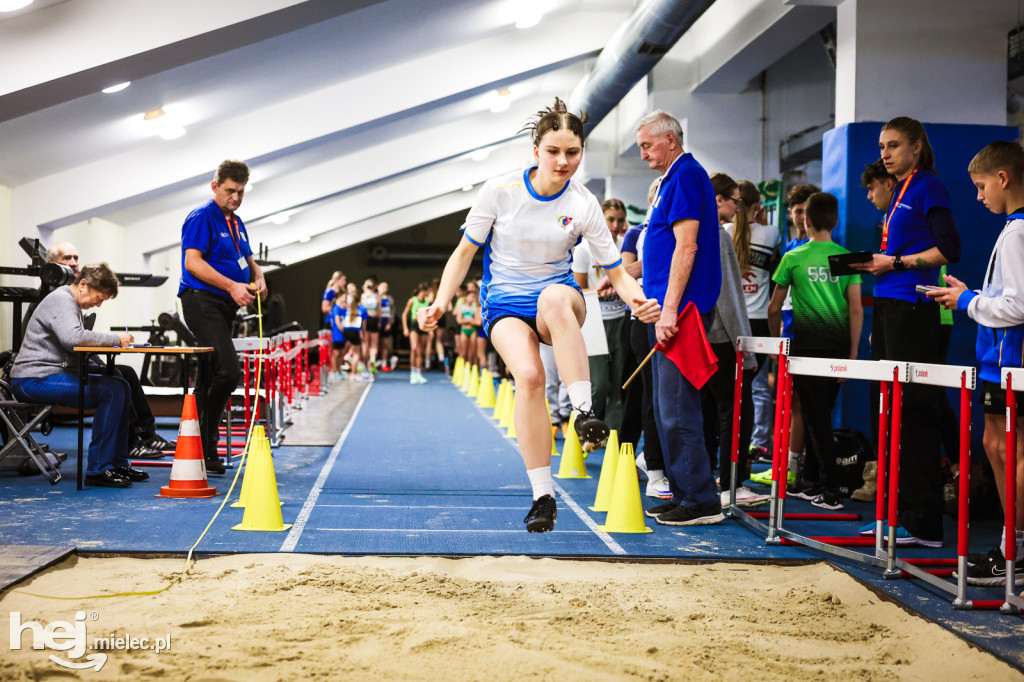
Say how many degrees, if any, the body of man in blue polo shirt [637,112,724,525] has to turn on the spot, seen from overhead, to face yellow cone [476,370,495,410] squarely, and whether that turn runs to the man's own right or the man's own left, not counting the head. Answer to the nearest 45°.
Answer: approximately 90° to the man's own right

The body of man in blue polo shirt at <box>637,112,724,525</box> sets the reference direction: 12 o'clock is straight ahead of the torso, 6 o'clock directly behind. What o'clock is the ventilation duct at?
The ventilation duct is roughly at 3 o'clock from the man in blue polo shirt.

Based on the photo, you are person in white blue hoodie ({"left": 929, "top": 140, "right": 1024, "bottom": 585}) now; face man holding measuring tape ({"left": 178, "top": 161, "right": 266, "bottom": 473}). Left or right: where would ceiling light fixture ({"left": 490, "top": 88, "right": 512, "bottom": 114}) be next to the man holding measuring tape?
right

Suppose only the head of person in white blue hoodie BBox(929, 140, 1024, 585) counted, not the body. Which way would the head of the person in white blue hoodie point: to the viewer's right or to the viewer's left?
to the viewer's left

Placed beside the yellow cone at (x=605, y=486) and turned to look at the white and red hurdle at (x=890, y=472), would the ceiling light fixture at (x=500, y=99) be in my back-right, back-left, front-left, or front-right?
back-left

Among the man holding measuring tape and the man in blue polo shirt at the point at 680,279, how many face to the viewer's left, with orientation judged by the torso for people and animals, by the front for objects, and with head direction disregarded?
1

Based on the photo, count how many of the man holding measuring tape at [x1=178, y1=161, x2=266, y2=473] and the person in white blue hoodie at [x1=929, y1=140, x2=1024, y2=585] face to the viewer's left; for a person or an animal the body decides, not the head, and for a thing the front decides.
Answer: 1

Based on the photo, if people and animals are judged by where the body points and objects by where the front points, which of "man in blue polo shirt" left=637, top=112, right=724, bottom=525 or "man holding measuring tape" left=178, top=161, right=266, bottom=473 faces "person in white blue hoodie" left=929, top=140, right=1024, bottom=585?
the man holding measuring tape

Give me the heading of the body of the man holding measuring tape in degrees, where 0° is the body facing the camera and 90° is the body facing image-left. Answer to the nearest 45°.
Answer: approximately 315°

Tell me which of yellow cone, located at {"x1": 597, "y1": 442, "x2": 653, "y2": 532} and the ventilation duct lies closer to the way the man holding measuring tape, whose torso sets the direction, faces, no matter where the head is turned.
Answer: the yellow cone

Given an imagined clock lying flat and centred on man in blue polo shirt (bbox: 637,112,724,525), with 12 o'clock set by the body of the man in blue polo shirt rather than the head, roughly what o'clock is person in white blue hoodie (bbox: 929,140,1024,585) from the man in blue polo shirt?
The person in white blue hoodie is roughly at 7 o'clock from the man in blue polo shirt.

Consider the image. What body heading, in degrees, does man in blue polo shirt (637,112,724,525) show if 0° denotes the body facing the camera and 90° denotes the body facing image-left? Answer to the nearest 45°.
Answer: approximately 90°

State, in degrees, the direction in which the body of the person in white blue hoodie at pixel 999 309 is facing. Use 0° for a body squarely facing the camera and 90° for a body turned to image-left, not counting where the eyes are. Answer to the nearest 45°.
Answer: approximately 90°

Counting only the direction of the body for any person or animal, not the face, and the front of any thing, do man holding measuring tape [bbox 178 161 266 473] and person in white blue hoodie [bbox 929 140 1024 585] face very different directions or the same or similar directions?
very different directions

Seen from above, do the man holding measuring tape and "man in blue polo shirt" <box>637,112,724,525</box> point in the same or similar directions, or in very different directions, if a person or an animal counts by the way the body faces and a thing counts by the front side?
very different directions
